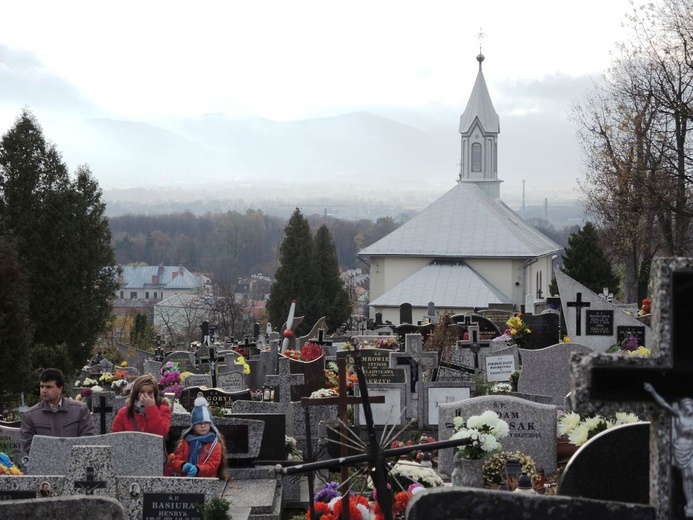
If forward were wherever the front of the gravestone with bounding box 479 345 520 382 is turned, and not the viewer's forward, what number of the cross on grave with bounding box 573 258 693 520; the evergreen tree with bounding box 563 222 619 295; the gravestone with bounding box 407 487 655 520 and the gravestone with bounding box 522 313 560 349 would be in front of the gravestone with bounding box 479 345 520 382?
2

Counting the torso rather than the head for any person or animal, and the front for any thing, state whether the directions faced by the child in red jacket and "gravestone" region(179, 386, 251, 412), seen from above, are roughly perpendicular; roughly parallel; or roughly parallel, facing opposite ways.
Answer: roughly parallel

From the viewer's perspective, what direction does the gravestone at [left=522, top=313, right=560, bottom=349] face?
toward the camera

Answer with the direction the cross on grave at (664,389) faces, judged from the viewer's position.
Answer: facing the viewer

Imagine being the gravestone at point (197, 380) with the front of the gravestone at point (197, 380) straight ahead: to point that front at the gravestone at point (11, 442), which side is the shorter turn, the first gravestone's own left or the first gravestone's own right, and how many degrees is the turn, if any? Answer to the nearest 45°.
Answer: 0° — it already faces it

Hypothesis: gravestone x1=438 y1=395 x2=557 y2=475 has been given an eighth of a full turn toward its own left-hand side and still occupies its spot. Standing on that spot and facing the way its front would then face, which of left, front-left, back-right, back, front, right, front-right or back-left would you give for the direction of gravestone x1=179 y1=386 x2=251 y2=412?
back

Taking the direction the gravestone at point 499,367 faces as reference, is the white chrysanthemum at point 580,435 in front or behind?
in front

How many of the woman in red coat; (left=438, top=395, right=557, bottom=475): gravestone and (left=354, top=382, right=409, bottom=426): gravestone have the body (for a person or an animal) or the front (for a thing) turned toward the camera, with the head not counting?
3

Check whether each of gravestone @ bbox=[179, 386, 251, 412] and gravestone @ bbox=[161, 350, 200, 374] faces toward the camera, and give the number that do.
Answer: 2

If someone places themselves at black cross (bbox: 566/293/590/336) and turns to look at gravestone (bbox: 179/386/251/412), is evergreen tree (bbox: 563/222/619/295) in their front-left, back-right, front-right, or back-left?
back-right

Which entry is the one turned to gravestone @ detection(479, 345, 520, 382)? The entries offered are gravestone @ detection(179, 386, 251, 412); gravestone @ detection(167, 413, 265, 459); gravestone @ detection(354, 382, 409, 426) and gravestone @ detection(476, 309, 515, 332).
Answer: gravestone @ detection(476, 309, 515, 332)

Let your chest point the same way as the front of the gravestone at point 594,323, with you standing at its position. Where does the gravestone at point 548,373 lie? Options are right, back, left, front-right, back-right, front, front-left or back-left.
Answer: front

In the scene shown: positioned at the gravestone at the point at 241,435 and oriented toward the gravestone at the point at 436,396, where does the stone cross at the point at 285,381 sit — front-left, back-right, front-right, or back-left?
front-left

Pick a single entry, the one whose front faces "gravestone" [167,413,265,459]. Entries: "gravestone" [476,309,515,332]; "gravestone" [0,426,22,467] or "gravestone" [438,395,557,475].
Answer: "gravestone" [476,309,515,332]

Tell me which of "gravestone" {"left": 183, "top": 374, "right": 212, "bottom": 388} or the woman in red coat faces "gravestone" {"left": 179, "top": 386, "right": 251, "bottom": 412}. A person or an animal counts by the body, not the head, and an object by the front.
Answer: "gravestone" {"left": 183, "top": 374, "right": 212, "bottom": 388}

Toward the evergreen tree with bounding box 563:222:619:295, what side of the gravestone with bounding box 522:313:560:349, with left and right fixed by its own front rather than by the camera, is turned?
back
